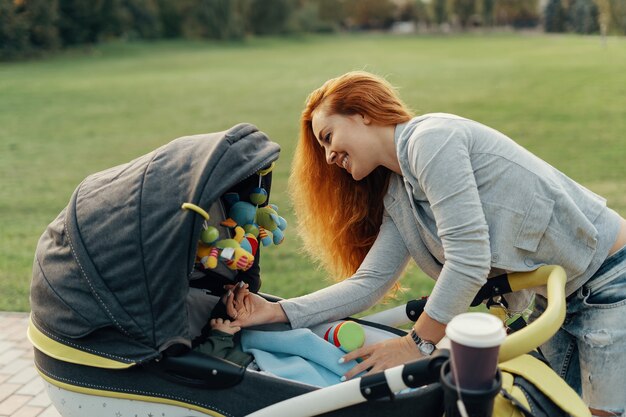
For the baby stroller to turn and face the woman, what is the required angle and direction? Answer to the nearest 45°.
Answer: approximately 180°

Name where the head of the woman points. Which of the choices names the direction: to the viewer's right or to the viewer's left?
to the viewer's left

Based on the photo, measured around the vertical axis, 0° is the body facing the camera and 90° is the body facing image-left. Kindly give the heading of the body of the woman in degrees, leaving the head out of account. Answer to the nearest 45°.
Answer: approximately 90°

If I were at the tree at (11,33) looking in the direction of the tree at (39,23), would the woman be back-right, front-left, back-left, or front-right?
back-right

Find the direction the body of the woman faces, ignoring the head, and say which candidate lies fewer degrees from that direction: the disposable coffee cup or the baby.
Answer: the baby

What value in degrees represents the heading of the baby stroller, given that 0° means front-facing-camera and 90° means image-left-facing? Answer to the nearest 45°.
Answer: approximately 90°

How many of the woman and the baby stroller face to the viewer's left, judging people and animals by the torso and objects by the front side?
2

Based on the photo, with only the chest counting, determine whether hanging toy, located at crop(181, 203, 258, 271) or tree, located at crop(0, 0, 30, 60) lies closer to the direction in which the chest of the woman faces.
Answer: the hanging toy
